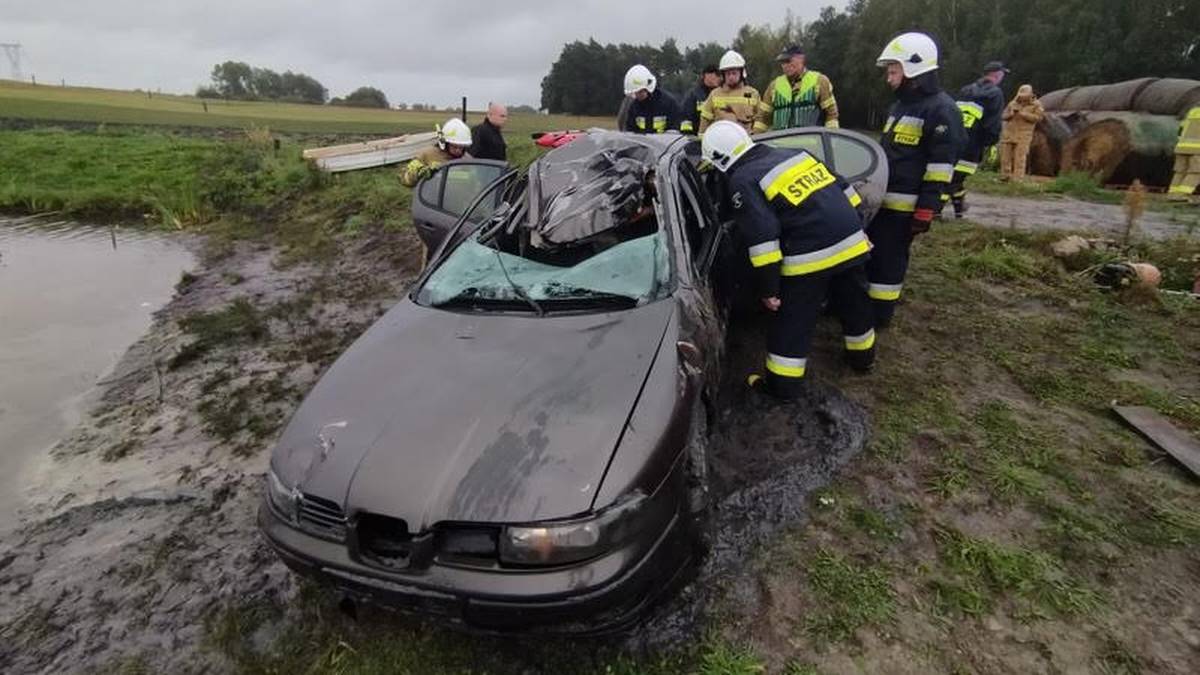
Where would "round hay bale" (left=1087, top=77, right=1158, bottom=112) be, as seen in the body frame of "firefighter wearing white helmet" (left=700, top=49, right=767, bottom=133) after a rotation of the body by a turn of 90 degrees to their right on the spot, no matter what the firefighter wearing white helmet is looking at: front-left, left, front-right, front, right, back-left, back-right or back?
back-right

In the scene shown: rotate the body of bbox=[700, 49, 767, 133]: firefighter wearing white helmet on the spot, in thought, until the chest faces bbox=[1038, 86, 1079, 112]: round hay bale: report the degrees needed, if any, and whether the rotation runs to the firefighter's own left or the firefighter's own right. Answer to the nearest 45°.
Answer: approximately 135° to the firefighter's own left

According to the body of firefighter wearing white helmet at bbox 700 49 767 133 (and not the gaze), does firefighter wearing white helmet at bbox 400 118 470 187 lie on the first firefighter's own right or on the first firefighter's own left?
on the first firefighter's own right

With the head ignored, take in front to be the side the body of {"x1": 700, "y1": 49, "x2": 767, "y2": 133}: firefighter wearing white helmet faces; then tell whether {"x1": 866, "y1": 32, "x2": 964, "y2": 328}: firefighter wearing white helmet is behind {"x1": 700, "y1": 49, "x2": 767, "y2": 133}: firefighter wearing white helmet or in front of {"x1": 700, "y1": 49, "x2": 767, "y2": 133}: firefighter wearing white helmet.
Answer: in front

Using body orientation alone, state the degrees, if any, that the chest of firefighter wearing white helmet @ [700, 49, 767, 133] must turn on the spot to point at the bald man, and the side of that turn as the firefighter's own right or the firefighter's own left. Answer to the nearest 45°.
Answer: approximately 90° to the firefighter's own right

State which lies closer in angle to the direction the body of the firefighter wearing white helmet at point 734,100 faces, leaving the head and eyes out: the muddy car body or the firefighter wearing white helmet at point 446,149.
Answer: the muddy car body

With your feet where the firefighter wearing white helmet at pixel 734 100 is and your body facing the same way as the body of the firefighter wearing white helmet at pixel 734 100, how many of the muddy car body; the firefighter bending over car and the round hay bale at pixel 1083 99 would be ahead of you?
2

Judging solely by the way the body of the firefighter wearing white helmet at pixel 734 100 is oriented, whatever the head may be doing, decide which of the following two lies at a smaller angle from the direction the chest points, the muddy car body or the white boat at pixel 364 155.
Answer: the muddy car body

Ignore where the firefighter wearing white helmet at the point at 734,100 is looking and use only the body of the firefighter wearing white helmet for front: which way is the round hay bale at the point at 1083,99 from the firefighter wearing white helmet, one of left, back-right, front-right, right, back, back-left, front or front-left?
back-left

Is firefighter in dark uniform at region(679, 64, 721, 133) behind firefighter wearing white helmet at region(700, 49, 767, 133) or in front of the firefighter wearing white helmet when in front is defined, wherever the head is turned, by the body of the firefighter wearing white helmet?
behind

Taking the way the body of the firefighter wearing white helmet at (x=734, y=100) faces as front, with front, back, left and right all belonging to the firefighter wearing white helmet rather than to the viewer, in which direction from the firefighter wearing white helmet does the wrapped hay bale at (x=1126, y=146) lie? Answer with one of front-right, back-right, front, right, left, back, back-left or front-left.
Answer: back-left

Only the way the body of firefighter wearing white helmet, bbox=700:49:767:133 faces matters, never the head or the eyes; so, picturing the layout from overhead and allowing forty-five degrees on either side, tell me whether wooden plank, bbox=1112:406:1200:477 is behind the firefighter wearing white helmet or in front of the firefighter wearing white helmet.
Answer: in front

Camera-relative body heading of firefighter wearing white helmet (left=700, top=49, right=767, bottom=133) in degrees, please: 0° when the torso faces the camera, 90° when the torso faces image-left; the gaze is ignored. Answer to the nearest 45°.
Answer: approximately 0°
